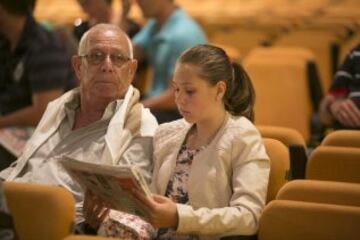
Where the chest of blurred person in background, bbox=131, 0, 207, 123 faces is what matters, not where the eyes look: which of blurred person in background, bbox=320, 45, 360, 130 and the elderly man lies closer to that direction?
the elderly man

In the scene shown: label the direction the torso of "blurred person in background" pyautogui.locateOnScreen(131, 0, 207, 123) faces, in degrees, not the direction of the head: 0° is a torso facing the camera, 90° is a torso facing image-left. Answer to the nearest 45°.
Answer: approximately 45°

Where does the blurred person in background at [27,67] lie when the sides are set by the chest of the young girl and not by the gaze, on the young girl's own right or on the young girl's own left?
on the young girl's own right

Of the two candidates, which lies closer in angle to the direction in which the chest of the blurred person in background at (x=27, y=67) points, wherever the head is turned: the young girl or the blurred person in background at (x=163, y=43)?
the young girl

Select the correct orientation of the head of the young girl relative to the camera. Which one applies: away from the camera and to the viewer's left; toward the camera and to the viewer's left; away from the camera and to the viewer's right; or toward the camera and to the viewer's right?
toward the camera and to the viewer's left

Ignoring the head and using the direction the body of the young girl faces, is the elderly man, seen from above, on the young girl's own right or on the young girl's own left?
on the young girl's own right
